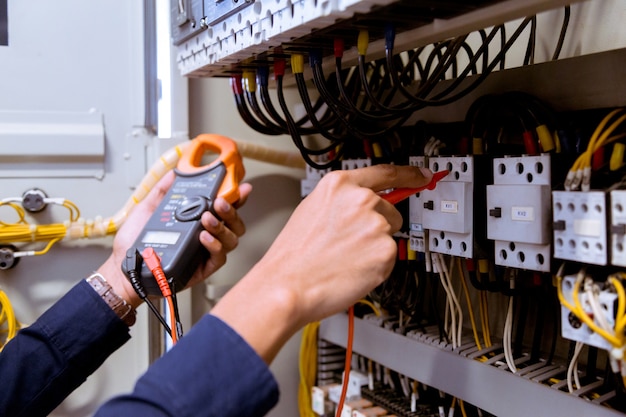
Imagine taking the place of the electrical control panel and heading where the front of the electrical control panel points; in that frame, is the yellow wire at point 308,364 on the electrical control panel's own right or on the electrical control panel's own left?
on the electrical control panel's own right

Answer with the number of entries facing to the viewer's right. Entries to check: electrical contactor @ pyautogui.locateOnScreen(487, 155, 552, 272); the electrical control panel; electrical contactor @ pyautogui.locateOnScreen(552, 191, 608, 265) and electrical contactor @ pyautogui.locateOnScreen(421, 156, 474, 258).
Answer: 0

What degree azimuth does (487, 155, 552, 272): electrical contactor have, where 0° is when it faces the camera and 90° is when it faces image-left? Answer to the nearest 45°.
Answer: approximately 45°

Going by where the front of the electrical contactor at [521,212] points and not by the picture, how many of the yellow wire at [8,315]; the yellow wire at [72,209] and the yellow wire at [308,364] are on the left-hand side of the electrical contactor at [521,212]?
0

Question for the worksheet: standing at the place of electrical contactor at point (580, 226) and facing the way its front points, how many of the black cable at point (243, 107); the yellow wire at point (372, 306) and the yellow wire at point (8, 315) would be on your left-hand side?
0

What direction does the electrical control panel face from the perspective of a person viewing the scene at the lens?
facing the viewer and to the left of the viewer

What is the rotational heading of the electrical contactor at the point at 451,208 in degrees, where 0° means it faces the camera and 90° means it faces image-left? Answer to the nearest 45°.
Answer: approximately 45°

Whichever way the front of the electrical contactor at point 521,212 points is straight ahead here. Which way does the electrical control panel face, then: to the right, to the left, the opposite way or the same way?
the same way

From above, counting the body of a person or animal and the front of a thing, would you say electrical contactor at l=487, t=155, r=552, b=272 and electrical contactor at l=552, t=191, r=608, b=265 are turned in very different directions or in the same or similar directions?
same or similar directions

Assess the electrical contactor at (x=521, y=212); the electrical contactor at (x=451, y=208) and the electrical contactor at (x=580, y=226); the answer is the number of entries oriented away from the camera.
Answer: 0

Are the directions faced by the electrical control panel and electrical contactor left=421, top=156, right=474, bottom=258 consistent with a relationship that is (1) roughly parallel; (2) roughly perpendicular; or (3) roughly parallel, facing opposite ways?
roughly parallel
